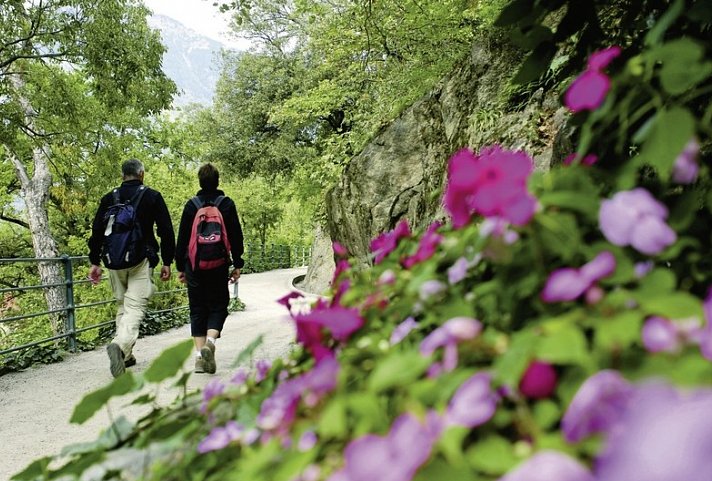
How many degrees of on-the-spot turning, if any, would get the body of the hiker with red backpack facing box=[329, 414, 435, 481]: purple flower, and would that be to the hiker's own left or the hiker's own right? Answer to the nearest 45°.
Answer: approximately 180°

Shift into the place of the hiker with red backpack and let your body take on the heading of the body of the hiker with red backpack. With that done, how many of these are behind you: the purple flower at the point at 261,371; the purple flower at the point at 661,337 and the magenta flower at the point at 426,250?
3

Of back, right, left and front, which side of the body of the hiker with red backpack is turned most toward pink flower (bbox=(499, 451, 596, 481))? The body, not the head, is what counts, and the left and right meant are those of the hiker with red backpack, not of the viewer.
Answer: back

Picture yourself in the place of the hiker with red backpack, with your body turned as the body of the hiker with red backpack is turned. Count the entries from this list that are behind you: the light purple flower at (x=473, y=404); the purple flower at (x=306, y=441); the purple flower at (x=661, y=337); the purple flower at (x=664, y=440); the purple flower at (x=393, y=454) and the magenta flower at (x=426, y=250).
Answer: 6

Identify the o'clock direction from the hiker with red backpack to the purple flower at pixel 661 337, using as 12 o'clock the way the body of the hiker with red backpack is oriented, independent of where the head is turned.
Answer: The purple flower is roughly at 6 o'clock from the hiker with red backpack.

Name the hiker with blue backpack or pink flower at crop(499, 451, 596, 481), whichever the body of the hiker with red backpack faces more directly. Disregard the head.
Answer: the hiker with blue backpack

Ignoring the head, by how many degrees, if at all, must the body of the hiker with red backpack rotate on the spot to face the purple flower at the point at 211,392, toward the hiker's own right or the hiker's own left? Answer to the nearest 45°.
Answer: approximately 180°

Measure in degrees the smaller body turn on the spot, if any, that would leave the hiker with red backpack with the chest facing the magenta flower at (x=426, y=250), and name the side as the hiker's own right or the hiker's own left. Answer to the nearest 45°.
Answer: approximately 180°

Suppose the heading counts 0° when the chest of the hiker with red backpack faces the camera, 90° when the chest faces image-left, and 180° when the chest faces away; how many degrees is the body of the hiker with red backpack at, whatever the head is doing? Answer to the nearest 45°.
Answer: approximately 180°

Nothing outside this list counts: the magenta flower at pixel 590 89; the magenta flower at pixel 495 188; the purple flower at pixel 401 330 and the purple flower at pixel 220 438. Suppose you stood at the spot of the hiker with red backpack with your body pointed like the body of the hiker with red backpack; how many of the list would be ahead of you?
0

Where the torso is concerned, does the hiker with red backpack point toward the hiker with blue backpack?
no

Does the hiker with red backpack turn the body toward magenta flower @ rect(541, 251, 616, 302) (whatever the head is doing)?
no

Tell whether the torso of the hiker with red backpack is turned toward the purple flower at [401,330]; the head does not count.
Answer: no

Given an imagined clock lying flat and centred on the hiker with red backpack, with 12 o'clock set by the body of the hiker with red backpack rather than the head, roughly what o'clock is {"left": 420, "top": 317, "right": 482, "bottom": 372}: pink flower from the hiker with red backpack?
The pink flower is roughly at 6 o'clock from the hiker with red backpack.

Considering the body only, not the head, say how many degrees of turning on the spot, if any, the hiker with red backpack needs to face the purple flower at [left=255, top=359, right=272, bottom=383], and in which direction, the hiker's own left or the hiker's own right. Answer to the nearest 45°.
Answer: approximately 180°

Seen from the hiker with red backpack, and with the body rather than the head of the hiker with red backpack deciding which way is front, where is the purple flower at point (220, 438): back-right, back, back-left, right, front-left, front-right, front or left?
back
